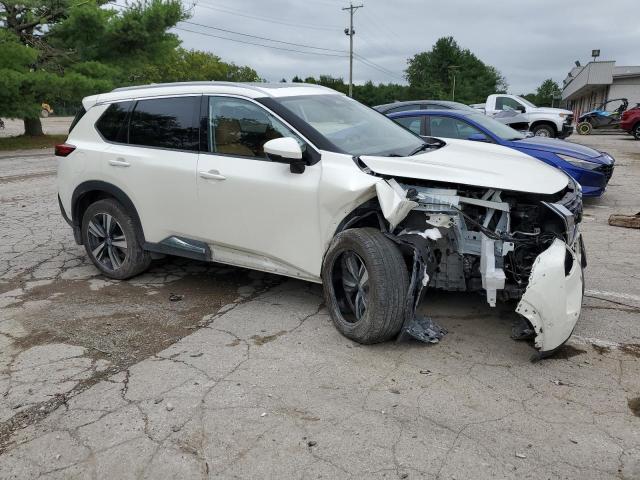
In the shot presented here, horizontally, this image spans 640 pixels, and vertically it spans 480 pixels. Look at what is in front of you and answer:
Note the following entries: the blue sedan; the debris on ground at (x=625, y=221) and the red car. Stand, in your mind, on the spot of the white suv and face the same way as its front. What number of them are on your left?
3

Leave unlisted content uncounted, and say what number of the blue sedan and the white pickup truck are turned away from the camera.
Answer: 0

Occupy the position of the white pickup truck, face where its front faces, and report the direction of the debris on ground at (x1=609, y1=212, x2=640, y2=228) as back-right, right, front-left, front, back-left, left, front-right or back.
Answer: front-right

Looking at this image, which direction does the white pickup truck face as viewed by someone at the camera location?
facing the viewer and to the right of the viewer

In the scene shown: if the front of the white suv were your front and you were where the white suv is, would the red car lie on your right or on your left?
on your left

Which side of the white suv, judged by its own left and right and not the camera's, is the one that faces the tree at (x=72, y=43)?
back

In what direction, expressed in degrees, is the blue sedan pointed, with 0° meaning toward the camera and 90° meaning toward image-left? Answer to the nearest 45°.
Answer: approximately 315°

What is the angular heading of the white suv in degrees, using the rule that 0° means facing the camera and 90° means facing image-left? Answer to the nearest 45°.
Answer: approximately 315°

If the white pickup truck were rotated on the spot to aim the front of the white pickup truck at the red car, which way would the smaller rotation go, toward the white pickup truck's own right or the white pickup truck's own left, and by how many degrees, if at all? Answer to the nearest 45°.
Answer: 0° — it already faces it

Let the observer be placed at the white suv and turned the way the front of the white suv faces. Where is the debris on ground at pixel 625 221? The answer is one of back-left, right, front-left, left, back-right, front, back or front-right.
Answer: left

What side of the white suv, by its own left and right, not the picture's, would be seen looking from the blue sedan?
left
